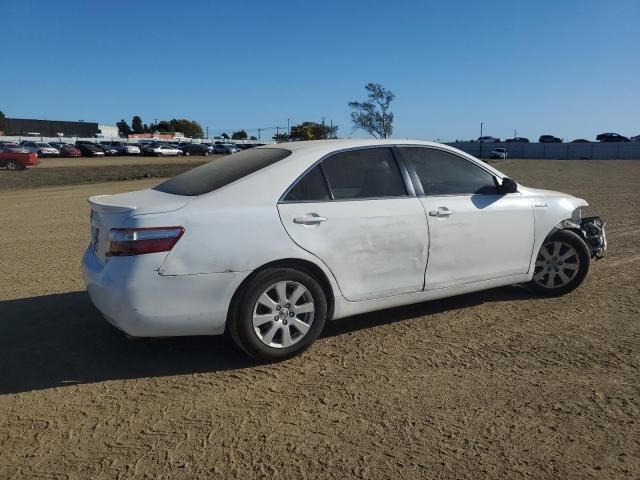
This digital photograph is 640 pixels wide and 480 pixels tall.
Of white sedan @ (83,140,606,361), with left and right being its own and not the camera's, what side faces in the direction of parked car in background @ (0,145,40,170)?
left

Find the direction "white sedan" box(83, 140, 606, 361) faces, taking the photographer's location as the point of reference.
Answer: facing away from the viewer and to the right of the viewer
